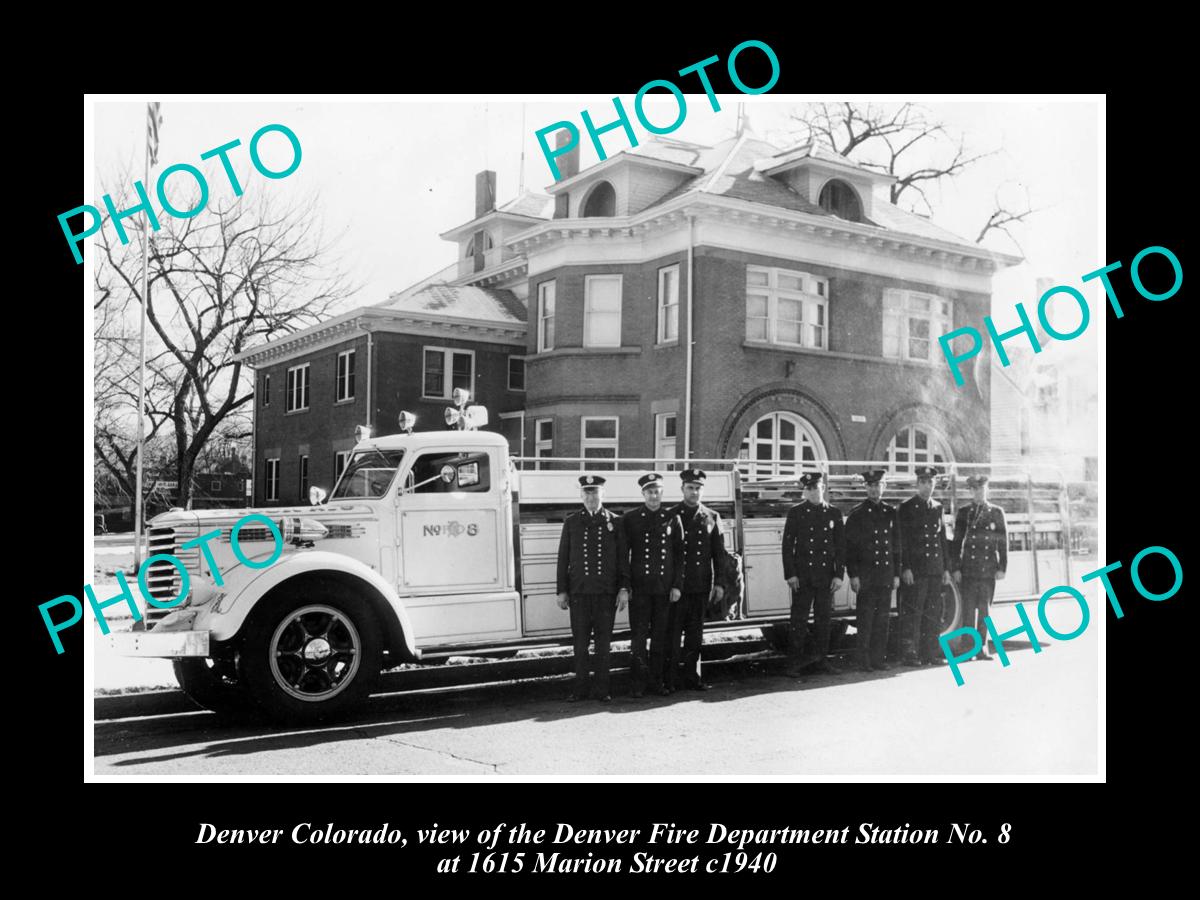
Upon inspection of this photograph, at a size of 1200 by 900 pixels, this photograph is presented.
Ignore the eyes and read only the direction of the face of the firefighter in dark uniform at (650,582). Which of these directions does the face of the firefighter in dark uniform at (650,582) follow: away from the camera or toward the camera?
toward the camera

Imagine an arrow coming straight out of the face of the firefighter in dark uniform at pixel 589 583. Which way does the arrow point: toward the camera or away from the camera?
toward the camera

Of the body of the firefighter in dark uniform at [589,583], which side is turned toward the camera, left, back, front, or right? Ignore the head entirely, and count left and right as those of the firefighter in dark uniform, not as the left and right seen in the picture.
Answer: front

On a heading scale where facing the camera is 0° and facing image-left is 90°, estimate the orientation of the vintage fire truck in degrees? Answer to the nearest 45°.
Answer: approximately 45°

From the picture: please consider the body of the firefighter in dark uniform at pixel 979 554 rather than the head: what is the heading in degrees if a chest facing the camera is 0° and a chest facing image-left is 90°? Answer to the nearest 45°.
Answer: approximately 0°

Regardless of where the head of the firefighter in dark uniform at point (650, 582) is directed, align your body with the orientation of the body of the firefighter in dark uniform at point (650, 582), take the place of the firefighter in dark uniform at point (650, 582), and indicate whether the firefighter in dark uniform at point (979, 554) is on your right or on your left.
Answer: on your left

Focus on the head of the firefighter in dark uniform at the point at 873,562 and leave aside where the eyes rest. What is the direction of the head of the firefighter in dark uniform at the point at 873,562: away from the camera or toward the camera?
toward the camera

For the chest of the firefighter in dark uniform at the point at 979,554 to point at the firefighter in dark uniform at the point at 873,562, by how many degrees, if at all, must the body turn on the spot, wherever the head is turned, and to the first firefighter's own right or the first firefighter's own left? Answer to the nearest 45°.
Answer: approximately 45° to the first firefighter's own right

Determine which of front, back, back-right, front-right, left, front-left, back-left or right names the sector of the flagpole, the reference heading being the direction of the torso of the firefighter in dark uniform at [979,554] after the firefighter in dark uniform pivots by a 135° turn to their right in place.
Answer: left

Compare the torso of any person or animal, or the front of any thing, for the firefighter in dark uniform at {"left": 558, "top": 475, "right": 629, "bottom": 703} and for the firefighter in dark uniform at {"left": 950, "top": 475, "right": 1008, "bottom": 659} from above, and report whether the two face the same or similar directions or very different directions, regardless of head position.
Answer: same or similar directions
